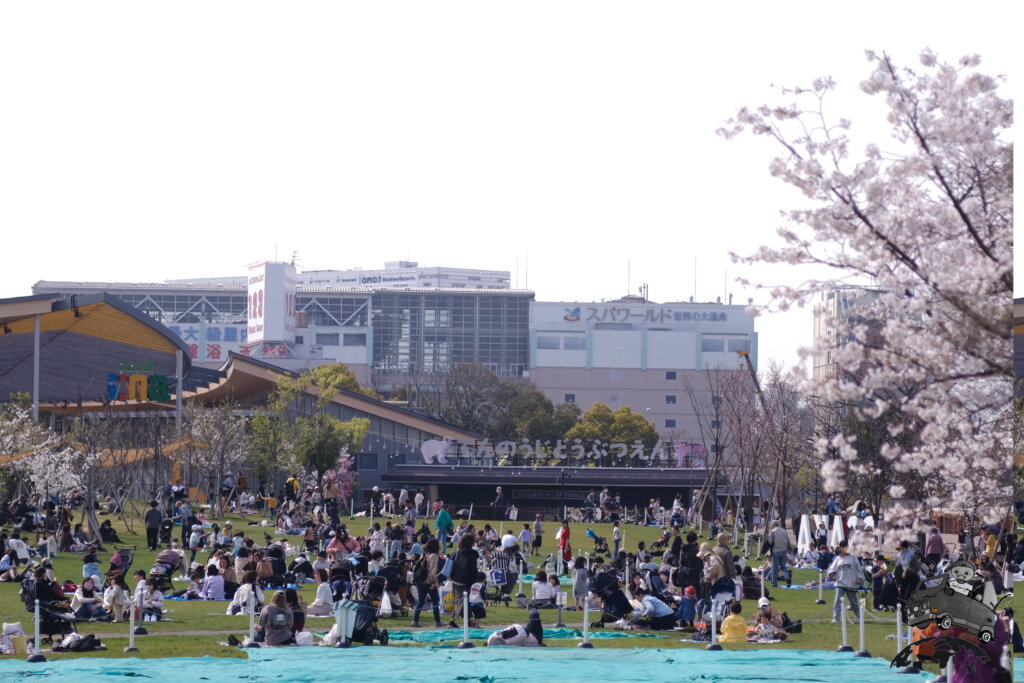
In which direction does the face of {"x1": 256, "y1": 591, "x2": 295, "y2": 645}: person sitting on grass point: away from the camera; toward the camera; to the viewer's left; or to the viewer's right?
away from the camera

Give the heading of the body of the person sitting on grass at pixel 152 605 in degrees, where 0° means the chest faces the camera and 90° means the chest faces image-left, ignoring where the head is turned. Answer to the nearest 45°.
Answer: approximately 45°

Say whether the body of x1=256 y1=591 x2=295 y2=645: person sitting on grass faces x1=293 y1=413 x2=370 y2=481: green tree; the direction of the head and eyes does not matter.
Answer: yes

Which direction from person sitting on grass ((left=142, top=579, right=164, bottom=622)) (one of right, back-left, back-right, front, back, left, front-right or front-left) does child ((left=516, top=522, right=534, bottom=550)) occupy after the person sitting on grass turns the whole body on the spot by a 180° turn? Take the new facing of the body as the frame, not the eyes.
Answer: front

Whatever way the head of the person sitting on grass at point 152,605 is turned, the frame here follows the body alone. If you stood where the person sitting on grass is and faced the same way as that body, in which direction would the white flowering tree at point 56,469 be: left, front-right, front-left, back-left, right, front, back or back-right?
back-right

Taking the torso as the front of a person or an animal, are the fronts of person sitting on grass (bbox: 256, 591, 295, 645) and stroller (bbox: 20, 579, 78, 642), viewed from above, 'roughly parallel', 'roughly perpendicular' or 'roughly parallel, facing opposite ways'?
roughly perpendicular
